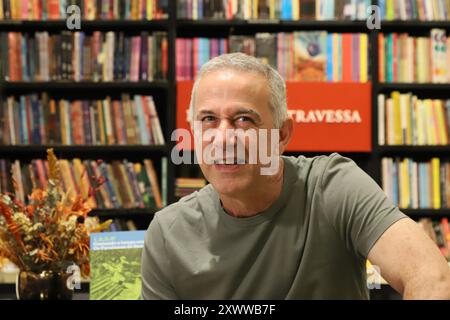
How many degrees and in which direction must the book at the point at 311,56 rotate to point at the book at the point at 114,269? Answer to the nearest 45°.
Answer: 0° — it already faces it

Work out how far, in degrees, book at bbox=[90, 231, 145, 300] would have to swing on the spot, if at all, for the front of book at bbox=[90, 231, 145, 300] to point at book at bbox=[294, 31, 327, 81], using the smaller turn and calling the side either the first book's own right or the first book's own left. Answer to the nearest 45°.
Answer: approximately 135° to the first book's own left

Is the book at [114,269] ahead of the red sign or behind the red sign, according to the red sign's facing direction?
ahead

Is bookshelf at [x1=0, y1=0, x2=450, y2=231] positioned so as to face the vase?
yes

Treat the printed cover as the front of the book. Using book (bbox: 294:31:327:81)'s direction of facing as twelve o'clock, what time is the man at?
The man is roughly at 12 o'clock from the book.

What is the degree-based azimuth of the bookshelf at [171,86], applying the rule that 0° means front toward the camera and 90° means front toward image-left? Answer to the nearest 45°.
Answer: approximately 0°
